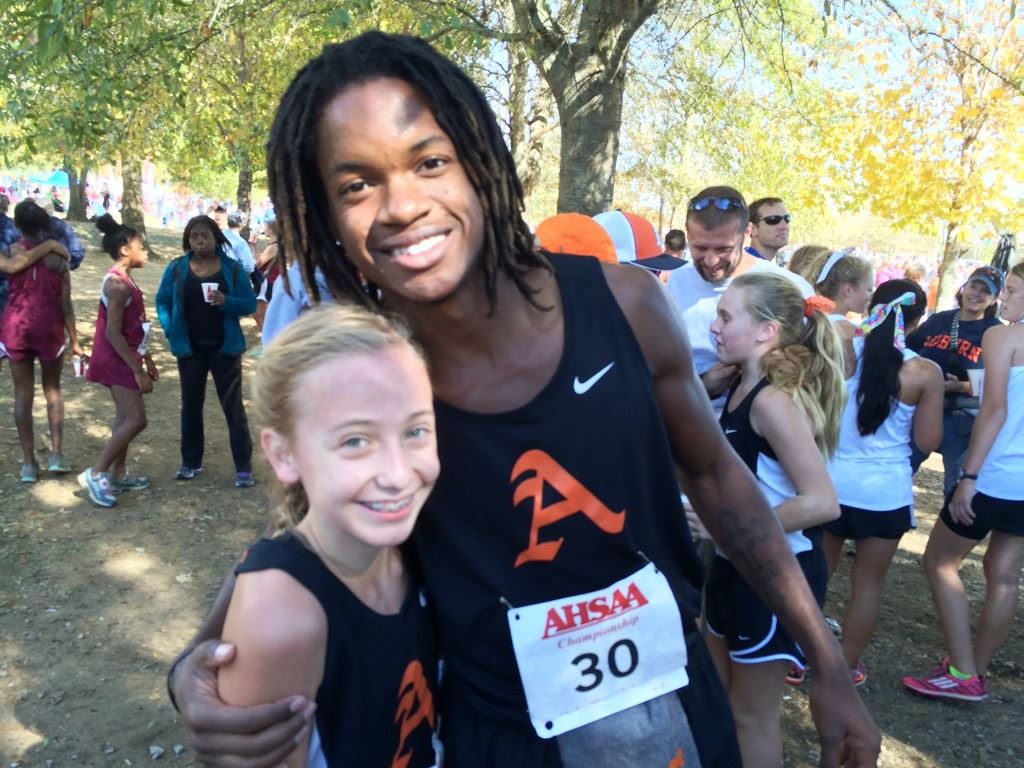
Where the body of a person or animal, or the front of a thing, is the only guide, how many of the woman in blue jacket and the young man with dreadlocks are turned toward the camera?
2

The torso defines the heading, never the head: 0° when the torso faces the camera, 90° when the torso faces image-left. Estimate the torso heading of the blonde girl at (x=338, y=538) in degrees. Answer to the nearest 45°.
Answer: approximately 315°

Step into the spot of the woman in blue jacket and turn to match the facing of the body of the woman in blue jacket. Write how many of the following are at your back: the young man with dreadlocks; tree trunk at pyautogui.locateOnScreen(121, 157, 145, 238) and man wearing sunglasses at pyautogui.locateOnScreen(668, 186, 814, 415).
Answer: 1

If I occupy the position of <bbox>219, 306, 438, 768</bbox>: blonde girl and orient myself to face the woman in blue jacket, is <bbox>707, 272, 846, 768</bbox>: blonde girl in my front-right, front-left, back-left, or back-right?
front-right

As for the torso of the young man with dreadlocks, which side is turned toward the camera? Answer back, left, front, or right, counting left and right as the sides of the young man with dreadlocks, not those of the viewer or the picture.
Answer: front

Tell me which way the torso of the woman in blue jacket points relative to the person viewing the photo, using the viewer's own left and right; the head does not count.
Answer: facing the viewer

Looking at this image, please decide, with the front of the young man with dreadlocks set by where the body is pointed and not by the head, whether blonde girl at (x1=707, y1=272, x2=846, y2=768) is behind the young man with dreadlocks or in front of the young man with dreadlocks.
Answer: behind

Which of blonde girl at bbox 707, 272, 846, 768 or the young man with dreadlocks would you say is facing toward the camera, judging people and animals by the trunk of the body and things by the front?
the young man with dreadlocks

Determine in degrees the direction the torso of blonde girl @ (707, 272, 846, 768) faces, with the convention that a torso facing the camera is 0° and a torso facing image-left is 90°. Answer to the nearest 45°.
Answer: approximately 90°

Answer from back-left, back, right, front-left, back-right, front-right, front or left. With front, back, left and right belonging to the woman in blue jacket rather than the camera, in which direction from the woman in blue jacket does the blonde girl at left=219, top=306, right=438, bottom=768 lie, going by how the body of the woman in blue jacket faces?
front

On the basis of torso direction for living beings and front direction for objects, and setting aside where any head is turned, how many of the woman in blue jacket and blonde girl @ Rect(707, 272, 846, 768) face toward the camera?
1

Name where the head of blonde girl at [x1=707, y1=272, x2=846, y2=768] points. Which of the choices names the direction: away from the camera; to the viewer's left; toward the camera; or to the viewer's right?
to the viewer's left

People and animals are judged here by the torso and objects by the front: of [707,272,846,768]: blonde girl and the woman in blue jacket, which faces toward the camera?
the woman in blue jacket

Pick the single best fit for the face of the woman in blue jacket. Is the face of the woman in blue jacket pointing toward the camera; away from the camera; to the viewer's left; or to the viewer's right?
toward the camera

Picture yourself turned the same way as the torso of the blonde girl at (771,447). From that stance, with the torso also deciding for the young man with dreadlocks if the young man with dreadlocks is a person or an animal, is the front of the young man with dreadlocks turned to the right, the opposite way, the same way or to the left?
to the left

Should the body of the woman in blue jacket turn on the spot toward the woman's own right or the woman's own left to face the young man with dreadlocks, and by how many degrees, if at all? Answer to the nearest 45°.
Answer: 0° — they already face them

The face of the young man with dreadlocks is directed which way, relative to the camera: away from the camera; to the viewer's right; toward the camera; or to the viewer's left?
toward the camera
